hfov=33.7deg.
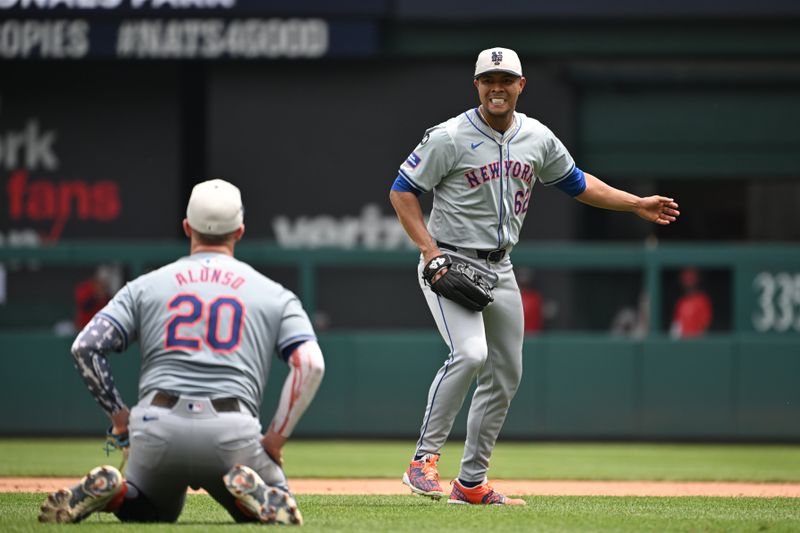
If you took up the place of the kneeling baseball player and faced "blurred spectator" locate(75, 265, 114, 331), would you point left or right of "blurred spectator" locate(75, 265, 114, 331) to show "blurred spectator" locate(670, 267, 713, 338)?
right

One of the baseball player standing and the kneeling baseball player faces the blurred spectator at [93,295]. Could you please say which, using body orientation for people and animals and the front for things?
the kneeling baseball player

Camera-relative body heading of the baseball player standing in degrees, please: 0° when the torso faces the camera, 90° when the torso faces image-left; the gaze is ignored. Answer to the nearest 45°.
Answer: approximately 315°

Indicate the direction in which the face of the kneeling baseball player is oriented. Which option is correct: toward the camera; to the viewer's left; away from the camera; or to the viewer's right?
away from the camera

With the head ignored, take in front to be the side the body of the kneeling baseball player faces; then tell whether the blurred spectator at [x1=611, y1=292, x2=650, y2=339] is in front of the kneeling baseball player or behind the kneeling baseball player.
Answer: in front

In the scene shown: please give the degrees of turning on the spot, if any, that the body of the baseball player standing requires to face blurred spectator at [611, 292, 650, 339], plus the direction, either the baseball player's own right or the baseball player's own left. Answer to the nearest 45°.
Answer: approximately 135° to the baseball player's own left

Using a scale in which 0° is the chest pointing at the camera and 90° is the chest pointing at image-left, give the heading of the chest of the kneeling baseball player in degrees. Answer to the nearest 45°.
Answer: approximately 180°

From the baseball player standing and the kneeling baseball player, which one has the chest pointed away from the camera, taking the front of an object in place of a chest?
the kneeling baseball player

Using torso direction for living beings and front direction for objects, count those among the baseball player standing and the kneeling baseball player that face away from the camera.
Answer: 1

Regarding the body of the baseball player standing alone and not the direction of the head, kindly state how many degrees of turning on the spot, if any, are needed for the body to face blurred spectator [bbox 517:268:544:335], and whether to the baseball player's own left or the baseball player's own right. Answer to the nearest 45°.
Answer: approximately 135° to the baseball player's own left

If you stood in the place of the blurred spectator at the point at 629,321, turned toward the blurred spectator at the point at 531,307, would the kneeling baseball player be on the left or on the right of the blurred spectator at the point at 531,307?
left

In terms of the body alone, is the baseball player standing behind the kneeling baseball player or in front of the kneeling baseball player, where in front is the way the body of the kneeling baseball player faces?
in front
